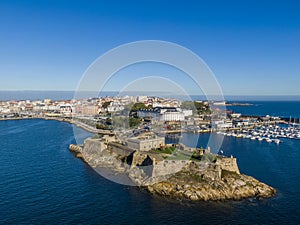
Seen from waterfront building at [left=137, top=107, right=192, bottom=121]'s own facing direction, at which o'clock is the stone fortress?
The stone fortress is roughly at 12 o'clock from the waterfront building.

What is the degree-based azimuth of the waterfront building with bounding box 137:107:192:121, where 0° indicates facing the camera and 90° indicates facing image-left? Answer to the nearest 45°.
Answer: approximately 0°

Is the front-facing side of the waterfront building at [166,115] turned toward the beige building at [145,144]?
yes
